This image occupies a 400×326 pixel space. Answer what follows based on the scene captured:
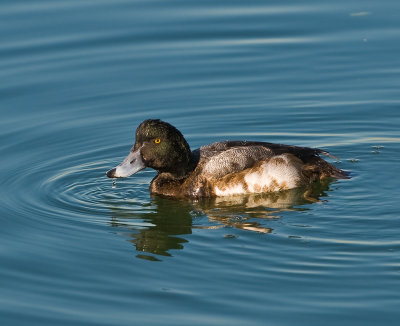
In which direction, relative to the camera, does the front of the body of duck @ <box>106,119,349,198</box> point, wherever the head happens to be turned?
to the viewer's left
